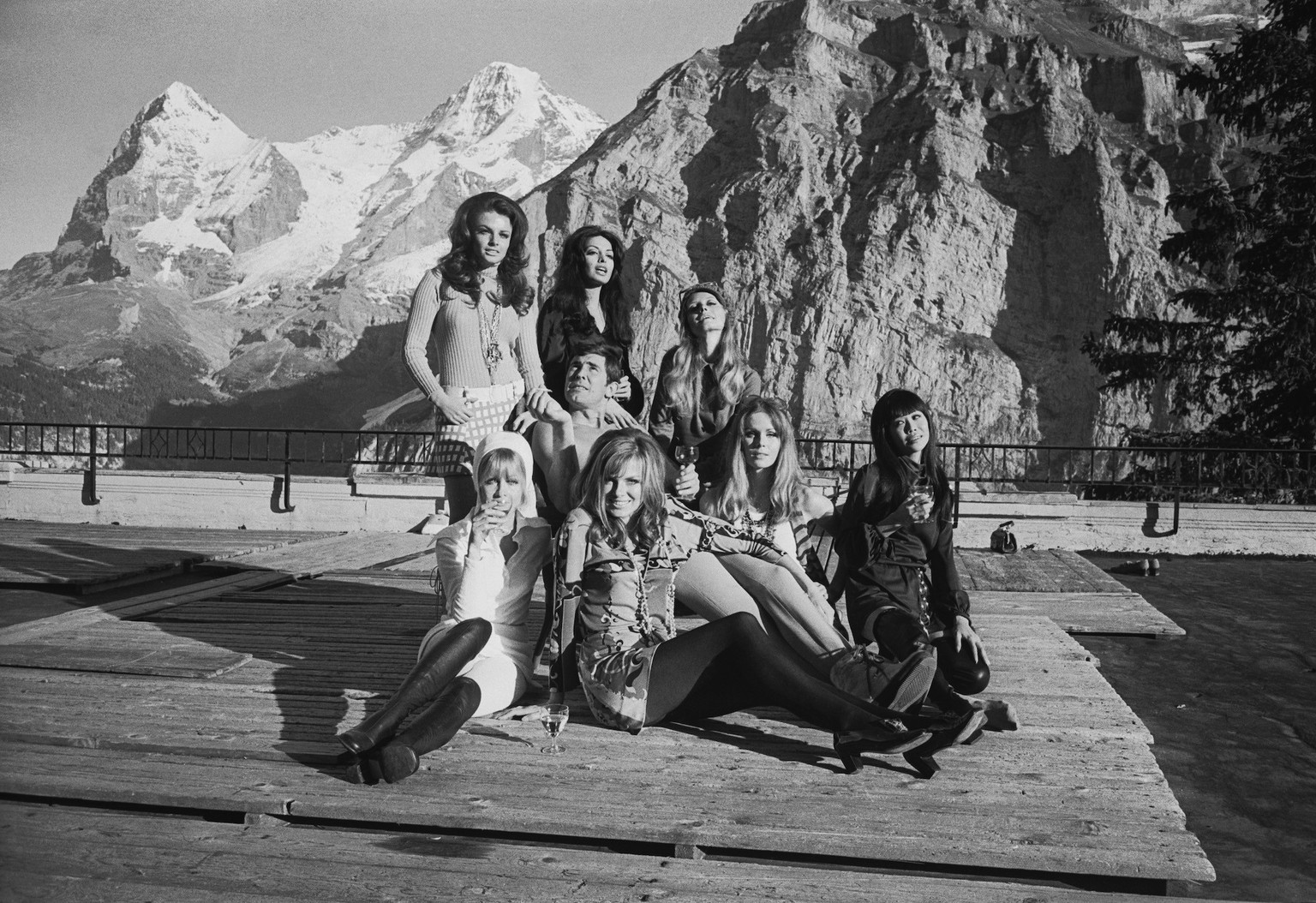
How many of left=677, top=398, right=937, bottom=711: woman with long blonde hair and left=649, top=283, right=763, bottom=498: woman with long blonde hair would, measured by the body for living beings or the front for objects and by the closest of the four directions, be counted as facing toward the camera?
2

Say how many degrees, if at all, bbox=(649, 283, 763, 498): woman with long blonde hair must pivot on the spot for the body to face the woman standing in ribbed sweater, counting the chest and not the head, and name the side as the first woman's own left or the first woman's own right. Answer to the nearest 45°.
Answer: approximately 90° to the first woman's own right

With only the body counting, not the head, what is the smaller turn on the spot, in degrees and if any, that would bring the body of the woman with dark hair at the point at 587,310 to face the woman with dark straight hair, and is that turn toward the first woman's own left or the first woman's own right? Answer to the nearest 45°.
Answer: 0° — they already face them

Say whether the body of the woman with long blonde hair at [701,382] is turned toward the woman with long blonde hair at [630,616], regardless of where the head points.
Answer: yes

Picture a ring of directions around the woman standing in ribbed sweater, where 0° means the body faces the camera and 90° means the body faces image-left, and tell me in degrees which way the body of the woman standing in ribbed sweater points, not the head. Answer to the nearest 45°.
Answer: approximately 315°
